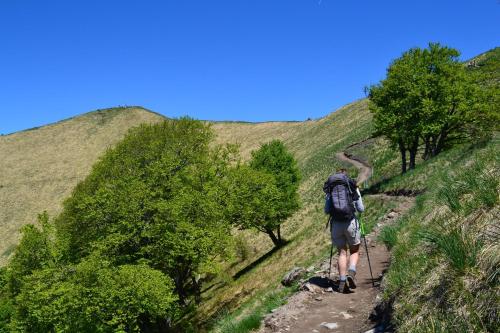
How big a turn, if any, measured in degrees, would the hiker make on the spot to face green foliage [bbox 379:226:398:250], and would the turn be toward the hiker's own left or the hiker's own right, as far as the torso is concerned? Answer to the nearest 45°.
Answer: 0° — they already face it

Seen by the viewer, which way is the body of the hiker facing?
away from the camera

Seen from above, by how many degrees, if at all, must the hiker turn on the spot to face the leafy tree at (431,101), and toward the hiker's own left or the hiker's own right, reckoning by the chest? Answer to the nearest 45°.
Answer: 0° — they already face it

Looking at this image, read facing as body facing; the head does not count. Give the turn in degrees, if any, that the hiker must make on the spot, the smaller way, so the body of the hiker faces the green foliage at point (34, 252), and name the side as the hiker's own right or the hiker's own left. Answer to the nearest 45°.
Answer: approximately 45° to the hiker's own left

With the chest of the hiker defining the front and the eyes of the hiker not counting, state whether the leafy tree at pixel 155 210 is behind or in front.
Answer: in front

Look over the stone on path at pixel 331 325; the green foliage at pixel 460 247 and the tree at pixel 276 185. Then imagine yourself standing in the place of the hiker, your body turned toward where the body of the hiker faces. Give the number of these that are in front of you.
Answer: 1

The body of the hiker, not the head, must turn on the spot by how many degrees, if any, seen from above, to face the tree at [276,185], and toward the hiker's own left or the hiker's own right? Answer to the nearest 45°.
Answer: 0° — they already face it
